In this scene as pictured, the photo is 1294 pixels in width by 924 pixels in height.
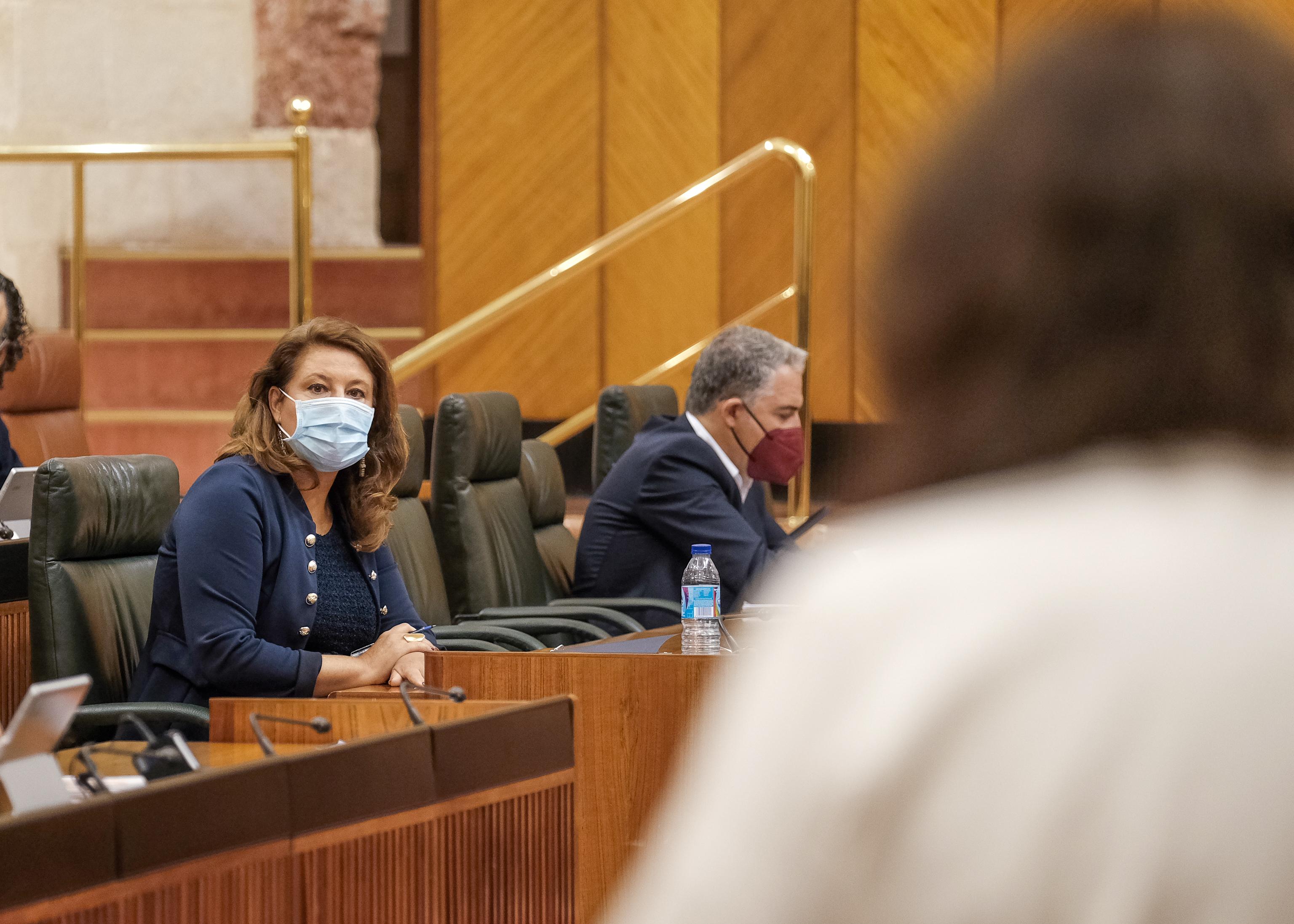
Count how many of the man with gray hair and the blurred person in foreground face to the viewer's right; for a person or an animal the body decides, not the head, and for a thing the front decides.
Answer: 1

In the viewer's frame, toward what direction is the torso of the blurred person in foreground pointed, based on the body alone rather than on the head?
away from the camera

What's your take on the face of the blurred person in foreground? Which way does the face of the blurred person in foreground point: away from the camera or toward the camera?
away from the camera

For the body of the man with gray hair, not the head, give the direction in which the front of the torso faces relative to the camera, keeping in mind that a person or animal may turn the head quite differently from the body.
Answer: to the viewer's right

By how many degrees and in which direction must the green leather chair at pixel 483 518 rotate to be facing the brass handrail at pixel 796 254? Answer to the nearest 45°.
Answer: approximately 90° to its left

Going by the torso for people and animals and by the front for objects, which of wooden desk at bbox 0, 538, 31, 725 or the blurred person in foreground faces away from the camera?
the blurred person in foreground

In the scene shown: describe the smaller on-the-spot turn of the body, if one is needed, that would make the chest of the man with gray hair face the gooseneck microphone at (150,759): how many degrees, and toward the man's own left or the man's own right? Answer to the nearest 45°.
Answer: approximately 90° to the man's own right

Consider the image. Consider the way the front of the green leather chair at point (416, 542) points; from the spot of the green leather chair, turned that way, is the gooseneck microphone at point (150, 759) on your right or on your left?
on your right
